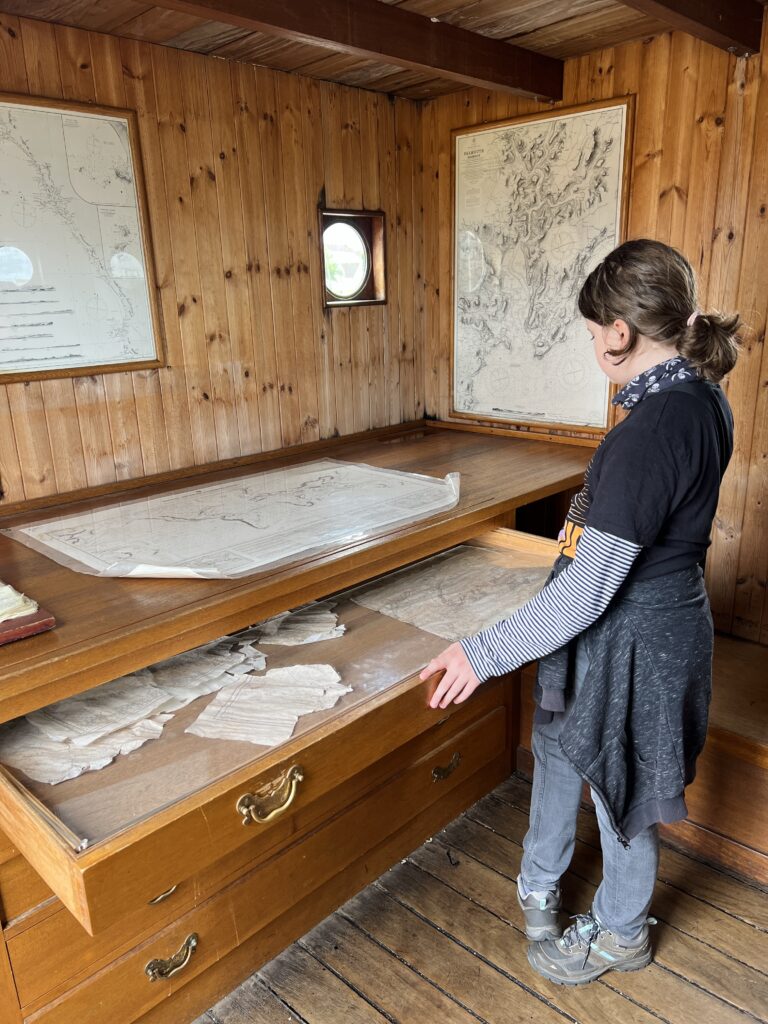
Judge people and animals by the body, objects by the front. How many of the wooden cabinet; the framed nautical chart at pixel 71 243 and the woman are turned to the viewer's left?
1

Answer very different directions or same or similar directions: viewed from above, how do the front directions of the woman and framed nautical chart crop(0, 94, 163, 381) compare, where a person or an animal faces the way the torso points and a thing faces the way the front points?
very different directions

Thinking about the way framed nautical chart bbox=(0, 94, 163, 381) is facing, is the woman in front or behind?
in front

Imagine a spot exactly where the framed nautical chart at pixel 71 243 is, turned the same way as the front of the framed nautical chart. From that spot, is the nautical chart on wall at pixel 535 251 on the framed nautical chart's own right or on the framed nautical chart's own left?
on the framed nautical chart's own left

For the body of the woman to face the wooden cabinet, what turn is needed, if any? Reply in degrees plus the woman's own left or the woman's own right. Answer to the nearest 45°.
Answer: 0° — they already face it

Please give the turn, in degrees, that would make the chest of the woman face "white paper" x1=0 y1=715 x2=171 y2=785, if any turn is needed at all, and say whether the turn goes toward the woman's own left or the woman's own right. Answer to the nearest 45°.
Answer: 0° — they already face it

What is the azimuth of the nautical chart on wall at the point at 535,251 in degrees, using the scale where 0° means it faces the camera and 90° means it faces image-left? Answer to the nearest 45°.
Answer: approximately 45°

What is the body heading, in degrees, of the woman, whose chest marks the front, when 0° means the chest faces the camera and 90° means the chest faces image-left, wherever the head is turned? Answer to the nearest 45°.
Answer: approximately 90°

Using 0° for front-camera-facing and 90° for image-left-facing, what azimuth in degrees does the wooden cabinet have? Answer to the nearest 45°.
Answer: approximately 315°

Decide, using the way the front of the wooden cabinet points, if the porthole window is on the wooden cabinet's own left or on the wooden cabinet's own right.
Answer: on the wooden cabinet's own left

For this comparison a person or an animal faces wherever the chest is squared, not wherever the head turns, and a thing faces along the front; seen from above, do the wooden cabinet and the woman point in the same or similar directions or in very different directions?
very different directions

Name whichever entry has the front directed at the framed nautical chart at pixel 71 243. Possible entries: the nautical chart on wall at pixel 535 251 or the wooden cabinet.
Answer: the nautical chart on wall

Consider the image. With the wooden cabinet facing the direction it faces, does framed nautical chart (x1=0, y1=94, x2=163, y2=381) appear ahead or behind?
behind

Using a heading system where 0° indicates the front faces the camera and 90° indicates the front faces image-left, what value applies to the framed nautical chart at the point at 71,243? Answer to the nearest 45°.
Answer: approximately 315°
